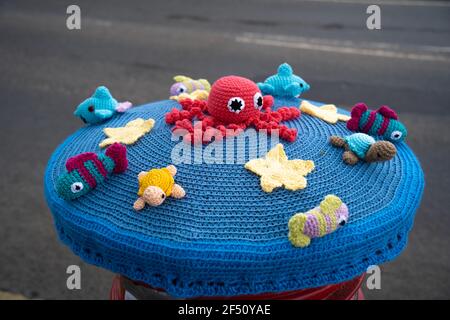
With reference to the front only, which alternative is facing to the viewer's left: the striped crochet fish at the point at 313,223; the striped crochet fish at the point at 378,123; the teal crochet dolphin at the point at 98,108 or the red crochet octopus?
the teal crochet dolphin

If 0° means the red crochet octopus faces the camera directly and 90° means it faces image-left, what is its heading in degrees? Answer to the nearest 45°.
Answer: approximately 315°

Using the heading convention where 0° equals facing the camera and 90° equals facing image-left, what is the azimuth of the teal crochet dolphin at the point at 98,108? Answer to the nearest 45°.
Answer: approximately 90°

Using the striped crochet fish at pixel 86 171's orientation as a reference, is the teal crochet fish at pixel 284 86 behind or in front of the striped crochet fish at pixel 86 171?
behind

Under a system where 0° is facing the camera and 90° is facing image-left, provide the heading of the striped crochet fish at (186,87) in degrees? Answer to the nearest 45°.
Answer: approximately 90°

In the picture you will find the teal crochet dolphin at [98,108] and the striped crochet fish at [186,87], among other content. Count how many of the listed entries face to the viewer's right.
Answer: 0
